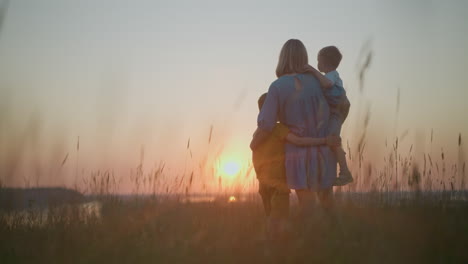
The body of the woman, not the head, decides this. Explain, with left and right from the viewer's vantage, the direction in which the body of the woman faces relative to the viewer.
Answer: facing away from the viewer

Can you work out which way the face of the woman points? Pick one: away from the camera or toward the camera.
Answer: away from the camera
